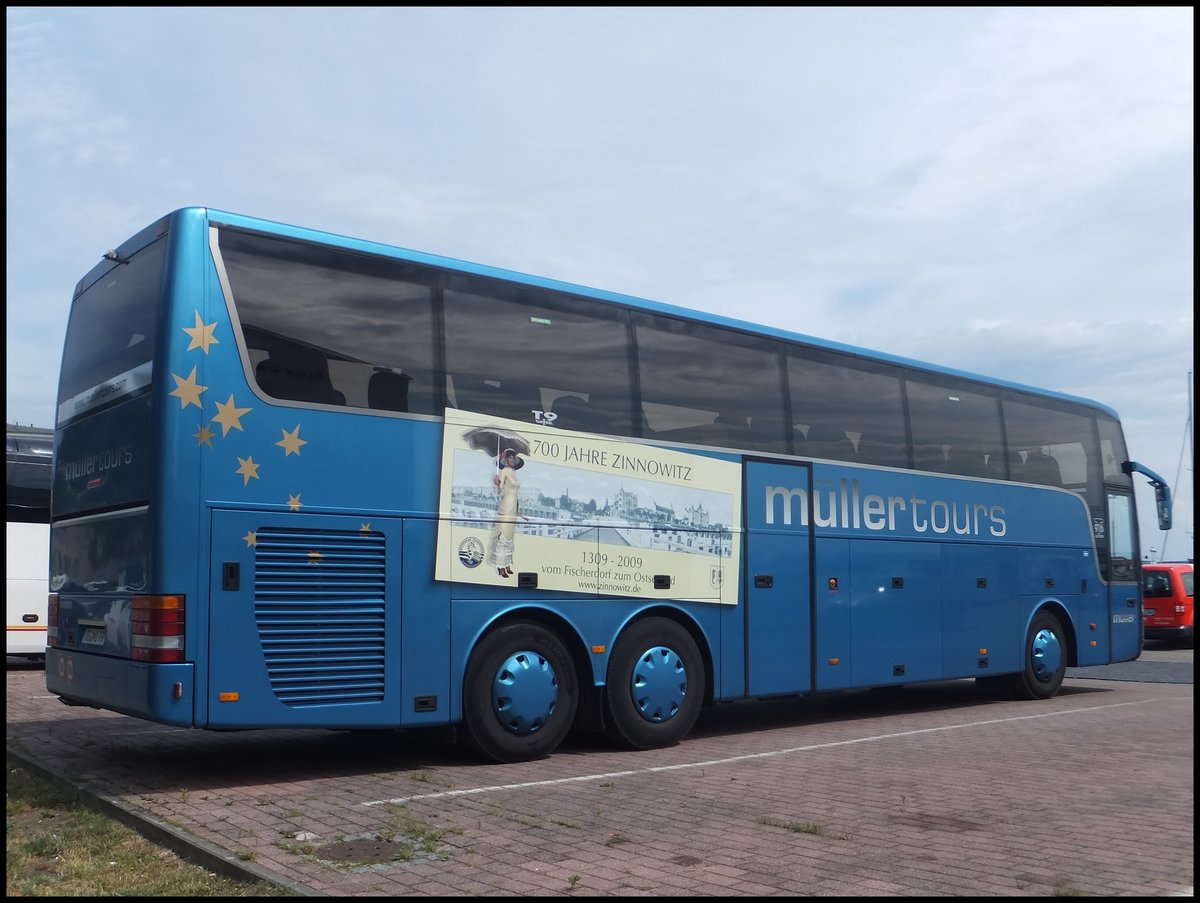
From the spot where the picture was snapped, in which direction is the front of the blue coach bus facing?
facing away from the viewer and to the right of the viewer

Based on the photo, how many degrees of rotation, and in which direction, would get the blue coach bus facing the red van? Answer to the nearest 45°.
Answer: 0° — it already faces it
